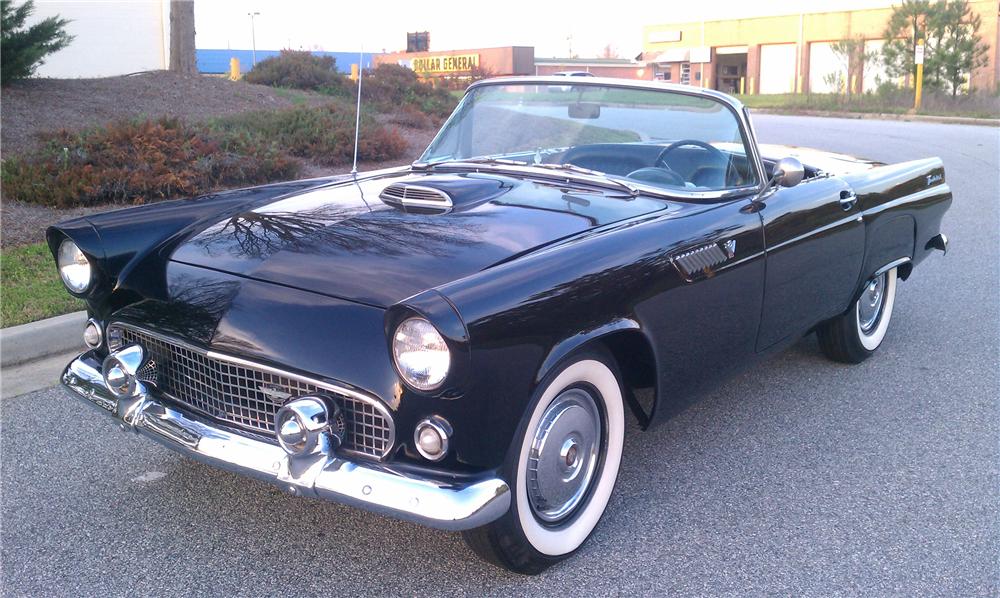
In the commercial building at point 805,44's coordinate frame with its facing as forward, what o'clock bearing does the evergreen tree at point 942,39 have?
The evergreen tree is roughly at 10 o'clock from the commercial building.

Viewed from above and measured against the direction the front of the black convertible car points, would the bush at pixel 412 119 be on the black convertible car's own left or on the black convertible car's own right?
on the black convertible car's own right

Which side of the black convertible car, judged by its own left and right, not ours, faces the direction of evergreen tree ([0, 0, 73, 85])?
right

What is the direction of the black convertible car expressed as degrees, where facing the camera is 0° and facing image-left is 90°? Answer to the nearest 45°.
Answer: approximately 45°

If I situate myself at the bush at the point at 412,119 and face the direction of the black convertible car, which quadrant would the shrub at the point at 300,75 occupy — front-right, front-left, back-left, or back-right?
back-right

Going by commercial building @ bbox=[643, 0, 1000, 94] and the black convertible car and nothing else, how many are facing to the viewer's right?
0

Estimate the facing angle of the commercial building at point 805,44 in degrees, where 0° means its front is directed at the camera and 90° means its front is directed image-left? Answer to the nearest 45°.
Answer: approximately 45°

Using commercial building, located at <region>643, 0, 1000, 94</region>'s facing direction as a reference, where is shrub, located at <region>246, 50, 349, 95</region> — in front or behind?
in front

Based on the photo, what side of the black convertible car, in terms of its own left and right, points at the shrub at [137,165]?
right

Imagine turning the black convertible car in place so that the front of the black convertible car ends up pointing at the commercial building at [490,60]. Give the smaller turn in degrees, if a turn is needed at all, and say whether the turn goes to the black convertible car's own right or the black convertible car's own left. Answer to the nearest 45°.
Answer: approximately 135° to the black convertible car's own right

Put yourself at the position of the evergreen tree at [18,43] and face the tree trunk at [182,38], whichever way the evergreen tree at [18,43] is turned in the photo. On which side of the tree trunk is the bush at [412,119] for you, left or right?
right

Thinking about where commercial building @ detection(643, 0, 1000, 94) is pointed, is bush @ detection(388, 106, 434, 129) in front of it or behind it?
in front

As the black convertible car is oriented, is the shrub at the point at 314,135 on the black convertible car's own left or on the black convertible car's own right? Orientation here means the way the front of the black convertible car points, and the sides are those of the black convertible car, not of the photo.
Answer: on the black convertible car's own right
